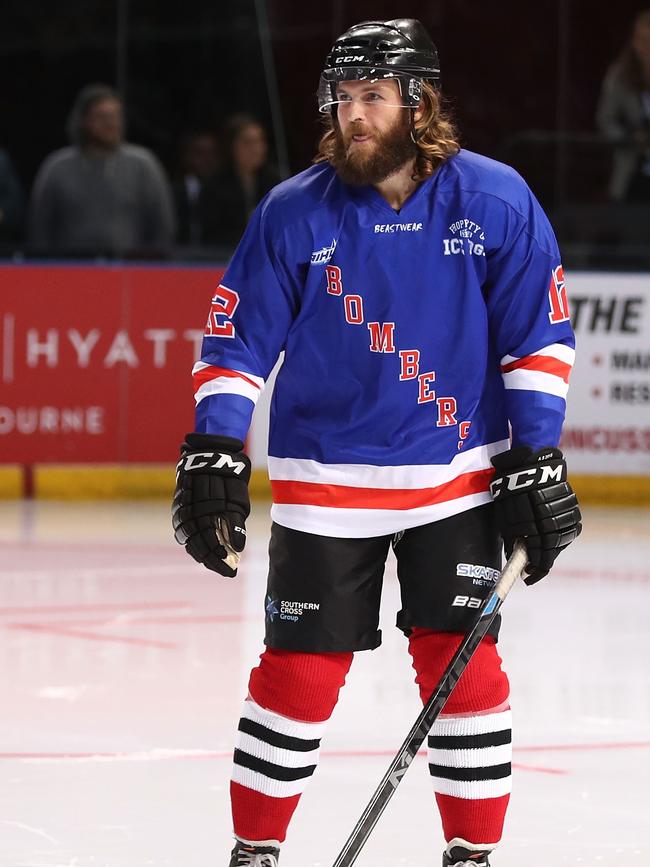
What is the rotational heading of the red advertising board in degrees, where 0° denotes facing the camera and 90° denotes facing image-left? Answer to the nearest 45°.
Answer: approximately 0°

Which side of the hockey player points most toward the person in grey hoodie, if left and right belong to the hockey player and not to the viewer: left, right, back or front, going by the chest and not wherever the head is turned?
back

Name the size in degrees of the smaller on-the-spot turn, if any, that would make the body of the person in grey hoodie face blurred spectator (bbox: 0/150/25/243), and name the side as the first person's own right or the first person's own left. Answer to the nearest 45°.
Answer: approximately 90° to the first person's own right

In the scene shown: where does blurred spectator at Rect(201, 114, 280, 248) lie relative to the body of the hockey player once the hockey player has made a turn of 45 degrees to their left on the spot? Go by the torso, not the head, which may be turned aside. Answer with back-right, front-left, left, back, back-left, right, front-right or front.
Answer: back-left

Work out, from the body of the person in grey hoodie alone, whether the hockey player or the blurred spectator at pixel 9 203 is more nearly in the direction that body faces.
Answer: the hockey player

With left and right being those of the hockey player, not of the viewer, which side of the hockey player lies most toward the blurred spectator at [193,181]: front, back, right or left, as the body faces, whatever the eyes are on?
back

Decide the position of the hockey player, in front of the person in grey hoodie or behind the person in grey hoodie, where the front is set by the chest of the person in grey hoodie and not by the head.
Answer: in front

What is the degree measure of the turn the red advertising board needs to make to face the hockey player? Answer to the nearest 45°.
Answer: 0° — it already faces them
